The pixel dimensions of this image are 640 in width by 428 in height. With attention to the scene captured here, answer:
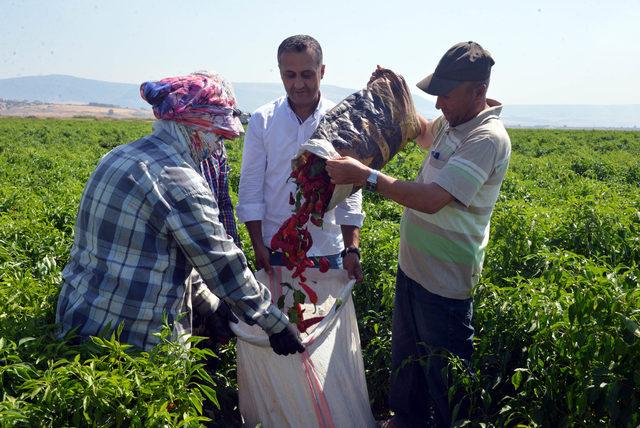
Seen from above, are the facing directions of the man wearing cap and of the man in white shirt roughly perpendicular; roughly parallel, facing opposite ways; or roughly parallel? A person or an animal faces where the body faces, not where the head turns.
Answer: roughly perpendicular

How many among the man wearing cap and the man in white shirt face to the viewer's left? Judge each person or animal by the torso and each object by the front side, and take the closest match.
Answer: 1

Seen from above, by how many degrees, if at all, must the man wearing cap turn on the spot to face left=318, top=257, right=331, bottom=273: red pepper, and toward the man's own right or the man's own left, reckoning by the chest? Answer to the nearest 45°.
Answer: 0° — they already face it

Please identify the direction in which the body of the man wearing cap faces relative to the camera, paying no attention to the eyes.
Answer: to the viewer's left
